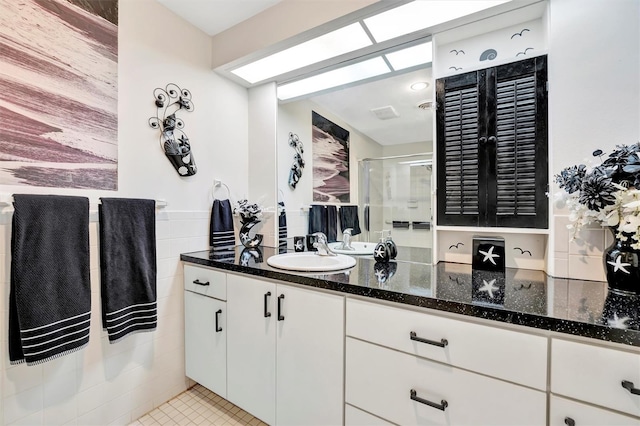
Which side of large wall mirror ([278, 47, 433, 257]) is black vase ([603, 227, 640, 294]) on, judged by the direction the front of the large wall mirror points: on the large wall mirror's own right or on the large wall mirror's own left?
on the large wall mirror's own left

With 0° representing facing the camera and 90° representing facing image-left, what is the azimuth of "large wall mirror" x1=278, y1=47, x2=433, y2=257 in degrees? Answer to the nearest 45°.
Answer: approximately 45°

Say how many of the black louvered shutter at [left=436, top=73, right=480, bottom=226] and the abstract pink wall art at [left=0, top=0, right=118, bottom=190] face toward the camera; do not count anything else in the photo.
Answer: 2

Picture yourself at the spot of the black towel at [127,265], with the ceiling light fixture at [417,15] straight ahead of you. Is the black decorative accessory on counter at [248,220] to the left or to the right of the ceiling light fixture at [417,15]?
left

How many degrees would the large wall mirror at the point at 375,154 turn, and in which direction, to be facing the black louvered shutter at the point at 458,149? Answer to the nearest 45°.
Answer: approximately 90° to its left

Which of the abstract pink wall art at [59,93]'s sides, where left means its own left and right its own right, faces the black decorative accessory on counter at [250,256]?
left

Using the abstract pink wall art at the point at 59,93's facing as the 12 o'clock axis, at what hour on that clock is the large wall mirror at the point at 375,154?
The large wall mirror is roughly at 10 o'clock from the abstract pink wall art.

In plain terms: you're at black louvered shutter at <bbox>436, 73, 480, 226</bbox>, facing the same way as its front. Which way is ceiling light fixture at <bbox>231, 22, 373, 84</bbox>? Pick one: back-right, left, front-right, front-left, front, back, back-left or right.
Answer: right

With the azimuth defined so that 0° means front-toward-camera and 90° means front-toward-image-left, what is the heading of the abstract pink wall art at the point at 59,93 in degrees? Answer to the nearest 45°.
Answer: approximately 0°

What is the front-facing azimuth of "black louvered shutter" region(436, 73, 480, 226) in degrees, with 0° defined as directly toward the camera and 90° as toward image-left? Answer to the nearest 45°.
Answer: approximately 0°
